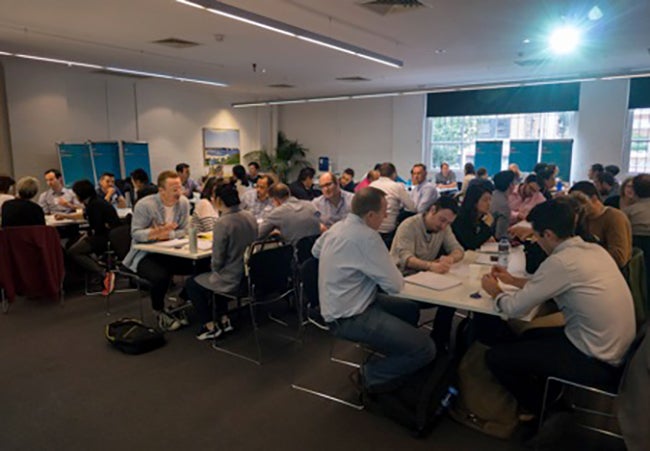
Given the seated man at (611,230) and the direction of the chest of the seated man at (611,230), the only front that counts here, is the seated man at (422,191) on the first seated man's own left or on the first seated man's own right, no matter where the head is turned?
on the first seated man's own right

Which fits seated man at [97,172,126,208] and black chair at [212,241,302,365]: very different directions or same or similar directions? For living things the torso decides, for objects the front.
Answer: very different directions

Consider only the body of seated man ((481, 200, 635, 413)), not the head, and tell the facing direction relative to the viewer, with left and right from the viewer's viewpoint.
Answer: facing away from the viewer and to the left of the viewer

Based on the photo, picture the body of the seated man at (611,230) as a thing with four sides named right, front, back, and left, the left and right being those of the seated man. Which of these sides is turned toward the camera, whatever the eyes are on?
left

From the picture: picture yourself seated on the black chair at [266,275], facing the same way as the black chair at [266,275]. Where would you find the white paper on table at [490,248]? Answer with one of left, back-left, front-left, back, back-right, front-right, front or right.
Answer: back-right

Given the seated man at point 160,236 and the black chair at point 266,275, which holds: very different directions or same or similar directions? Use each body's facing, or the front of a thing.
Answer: very different directions

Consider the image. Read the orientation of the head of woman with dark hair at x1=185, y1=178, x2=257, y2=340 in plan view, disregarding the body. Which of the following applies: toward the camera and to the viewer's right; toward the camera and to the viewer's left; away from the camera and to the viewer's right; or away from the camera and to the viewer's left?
away from the camera and to the viewer's left

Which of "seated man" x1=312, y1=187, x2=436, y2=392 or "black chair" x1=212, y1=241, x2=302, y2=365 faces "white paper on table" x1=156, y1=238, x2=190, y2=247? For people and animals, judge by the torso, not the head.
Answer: the black chair

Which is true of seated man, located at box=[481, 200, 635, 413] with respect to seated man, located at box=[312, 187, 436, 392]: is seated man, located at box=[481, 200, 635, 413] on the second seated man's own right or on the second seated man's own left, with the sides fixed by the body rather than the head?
on the second seated man's own right

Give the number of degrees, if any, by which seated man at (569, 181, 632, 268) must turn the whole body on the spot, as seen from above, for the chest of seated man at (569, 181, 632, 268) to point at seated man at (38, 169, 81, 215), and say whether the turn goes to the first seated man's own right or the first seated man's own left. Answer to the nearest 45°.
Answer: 0° — they already face them

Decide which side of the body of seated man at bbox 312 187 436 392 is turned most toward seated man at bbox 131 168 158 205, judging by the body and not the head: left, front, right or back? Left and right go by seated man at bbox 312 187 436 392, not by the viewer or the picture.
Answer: left

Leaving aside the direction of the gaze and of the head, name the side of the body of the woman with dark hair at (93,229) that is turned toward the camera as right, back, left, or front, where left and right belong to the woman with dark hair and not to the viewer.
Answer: left

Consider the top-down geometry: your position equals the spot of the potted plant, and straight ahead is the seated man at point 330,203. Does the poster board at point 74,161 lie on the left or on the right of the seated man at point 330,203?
right

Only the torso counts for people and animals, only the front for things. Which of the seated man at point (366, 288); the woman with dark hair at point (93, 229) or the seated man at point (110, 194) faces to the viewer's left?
the woman with dark hair

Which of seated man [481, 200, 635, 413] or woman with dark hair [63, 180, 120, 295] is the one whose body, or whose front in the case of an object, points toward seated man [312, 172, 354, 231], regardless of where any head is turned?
seated man [481, 200, 635, 413]
